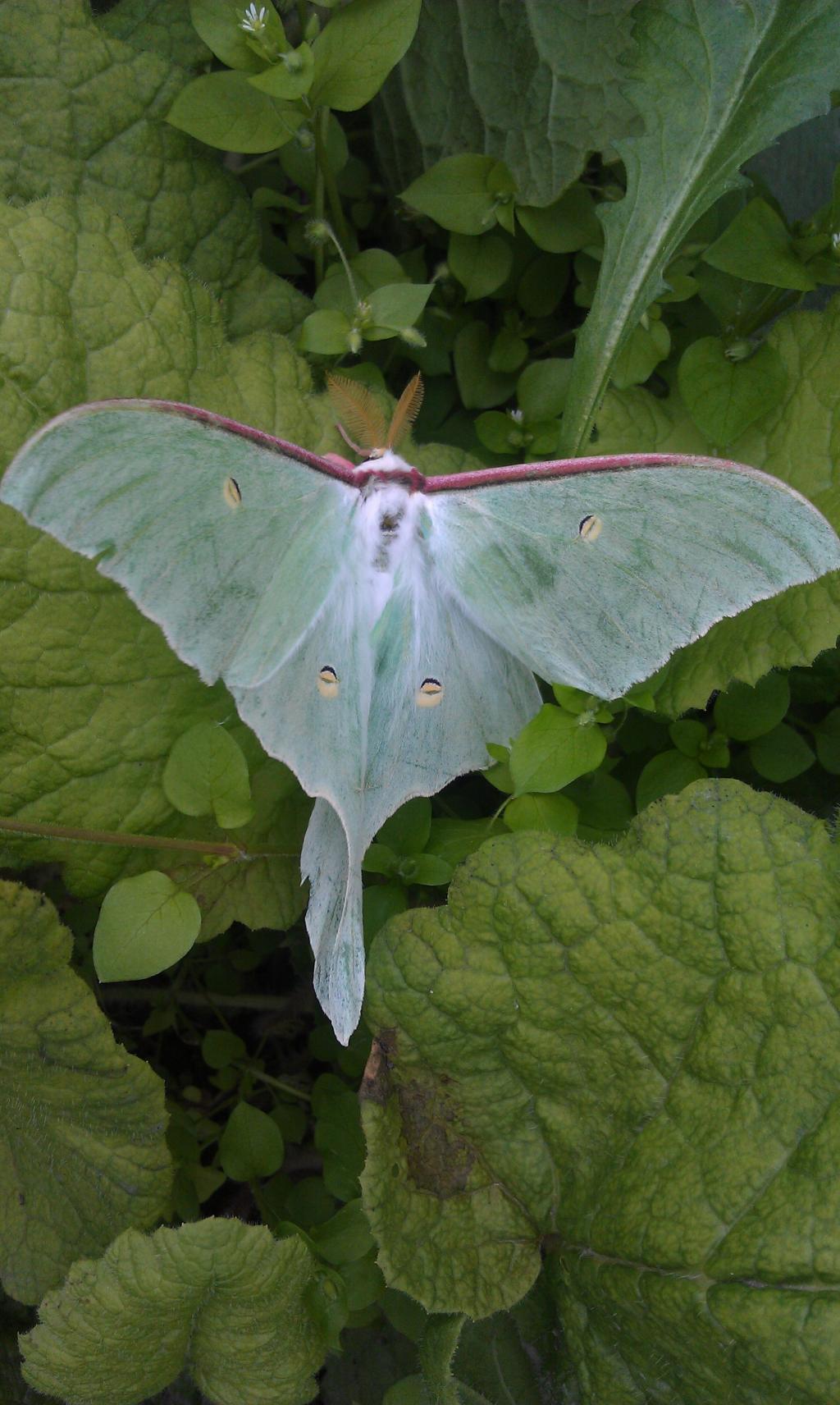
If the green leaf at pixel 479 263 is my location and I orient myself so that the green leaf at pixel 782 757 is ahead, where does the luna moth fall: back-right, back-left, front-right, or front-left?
front-right

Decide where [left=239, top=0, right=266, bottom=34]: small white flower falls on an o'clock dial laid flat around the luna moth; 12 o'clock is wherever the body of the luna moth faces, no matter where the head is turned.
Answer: The small white flower is roughly at 11 o'clock from the luna moth.

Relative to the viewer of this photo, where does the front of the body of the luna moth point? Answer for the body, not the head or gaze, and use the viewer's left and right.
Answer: facing away from the viewer

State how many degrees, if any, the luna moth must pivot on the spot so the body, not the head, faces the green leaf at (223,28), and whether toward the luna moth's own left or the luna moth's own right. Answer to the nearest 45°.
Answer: approximately 45° to the luna moth's own left

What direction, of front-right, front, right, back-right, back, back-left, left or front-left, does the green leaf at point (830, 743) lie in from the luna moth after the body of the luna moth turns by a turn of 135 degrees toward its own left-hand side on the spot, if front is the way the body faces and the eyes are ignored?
back

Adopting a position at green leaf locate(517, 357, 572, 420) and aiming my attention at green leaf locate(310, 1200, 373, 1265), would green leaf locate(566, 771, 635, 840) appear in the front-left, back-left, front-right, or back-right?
front-left

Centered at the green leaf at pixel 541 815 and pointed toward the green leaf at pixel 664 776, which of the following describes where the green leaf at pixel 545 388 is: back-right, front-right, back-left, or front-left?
front-left

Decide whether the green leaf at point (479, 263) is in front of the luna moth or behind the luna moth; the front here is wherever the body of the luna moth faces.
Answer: in front

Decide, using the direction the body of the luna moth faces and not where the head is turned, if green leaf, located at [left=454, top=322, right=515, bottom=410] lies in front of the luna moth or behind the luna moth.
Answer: in front

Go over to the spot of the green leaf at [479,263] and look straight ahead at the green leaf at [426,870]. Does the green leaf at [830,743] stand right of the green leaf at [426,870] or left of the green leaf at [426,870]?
left

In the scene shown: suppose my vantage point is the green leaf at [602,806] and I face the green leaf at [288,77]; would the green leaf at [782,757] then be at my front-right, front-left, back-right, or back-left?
back-right
